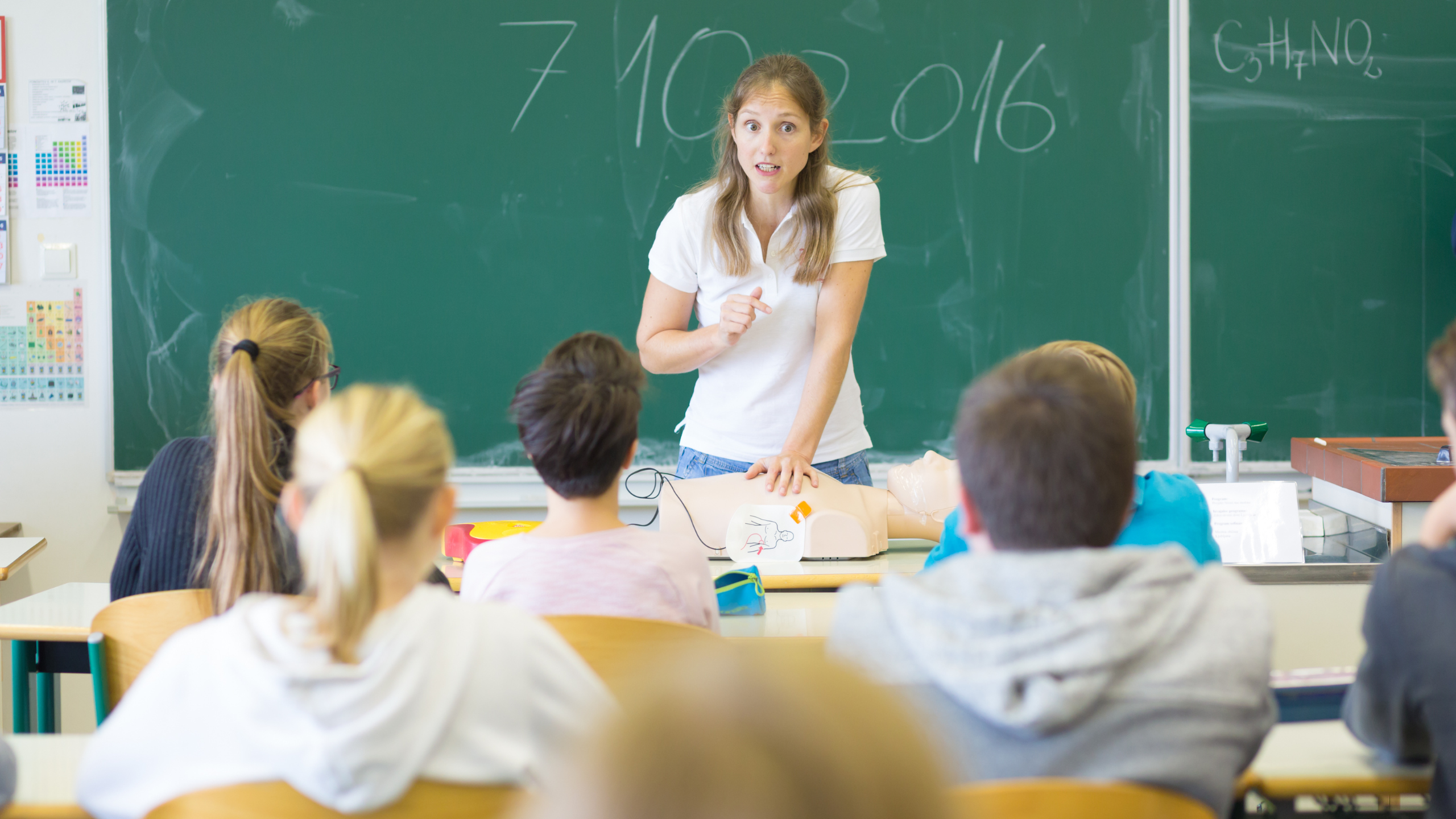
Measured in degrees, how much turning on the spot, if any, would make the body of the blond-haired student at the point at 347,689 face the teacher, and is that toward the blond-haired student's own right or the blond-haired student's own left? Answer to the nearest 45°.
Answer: approximately 45° to the blond-haired student's own right

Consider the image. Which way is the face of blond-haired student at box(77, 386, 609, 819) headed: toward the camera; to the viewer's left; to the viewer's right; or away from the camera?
away from the camera

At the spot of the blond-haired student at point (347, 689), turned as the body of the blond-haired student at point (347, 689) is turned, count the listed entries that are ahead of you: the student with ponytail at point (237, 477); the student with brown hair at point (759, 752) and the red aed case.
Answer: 2

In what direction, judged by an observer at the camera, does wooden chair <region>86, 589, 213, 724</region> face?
facing away from the viewer

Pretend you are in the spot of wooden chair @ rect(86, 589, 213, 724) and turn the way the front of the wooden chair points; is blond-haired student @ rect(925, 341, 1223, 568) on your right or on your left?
on your right

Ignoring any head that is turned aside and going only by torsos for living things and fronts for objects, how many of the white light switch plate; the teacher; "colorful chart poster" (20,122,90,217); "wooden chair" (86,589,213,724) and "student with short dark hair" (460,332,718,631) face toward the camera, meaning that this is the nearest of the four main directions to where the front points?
3

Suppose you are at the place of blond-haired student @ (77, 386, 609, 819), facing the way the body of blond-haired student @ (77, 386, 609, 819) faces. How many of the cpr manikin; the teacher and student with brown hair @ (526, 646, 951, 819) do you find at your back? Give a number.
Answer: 1

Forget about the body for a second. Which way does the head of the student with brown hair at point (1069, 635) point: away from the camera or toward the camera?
away from the camera

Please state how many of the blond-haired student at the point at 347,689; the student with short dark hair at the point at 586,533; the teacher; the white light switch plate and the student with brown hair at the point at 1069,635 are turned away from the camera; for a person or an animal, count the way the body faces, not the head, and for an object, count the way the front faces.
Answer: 3

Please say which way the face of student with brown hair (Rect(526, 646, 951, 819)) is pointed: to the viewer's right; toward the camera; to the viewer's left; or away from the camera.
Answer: away from the camera

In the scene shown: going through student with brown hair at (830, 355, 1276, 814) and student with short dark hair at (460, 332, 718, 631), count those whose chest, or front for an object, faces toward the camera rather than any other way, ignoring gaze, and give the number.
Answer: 0

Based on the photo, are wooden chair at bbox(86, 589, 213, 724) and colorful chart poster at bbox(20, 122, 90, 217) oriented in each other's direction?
yes

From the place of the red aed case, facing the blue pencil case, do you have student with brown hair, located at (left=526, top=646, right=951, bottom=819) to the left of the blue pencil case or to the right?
right

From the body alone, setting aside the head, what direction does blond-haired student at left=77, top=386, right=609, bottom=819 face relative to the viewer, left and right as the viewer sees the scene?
facing away from the viewer
